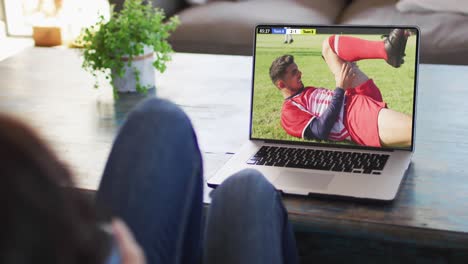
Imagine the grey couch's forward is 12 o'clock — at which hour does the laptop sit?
The laptop is roughly at 12 o'clock from the grey couch.

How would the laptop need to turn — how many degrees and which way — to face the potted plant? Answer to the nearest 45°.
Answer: approximately 135° to its right

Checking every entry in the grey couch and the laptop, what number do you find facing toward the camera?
2

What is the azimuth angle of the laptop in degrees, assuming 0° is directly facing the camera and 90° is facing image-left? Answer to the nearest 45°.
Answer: approximately 0°

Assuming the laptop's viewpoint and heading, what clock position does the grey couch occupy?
The grey couch is roughly at 6 o'clock from the laptop.
